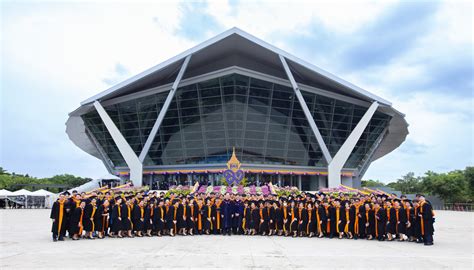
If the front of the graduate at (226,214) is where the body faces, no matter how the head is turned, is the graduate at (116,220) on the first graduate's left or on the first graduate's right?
on the first graduate's right

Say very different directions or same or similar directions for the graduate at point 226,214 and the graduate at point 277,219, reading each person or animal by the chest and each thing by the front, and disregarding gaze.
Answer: same or similar directions

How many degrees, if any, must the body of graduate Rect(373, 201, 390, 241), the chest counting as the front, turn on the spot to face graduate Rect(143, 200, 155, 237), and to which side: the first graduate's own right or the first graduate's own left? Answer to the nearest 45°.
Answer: approximately 45° to the first graduate's own right

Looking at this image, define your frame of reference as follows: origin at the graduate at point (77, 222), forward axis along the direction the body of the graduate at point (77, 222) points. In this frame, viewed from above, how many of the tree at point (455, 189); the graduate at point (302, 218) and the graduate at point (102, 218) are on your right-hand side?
0

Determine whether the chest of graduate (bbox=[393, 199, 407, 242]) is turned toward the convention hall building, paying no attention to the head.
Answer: no

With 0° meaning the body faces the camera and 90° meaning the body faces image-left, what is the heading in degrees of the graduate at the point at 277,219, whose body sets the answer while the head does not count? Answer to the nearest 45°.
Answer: approximately 0°

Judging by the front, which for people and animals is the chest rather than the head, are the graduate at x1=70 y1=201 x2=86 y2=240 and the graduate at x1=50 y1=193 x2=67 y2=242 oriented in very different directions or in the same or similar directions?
same or similar directions

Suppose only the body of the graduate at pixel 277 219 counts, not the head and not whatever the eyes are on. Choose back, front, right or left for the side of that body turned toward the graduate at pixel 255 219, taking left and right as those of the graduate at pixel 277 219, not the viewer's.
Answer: right

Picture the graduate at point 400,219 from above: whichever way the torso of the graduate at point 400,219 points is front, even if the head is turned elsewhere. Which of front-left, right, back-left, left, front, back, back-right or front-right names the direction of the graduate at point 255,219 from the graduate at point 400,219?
front-right

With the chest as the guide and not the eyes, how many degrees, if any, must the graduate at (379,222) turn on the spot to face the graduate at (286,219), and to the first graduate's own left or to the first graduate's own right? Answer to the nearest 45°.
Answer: approximately 45° to the first graduate's own right

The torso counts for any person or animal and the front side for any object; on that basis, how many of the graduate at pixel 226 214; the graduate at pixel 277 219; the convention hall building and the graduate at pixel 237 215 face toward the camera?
4

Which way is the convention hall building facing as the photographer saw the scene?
facing the viewer

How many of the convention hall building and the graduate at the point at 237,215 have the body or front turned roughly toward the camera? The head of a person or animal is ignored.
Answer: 2

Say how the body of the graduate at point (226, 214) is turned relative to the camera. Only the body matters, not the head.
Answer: toward the camera

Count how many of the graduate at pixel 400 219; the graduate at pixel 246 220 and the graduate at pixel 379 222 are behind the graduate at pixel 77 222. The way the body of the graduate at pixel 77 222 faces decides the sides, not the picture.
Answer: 0

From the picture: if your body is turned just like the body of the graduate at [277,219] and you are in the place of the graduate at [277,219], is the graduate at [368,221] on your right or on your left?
on your left

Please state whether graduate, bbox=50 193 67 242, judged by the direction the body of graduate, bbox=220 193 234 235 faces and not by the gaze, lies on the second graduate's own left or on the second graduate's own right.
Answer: on the second graduate's own right

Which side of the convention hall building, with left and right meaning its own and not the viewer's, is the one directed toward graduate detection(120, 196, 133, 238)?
front

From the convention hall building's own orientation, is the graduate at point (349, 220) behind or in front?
in front

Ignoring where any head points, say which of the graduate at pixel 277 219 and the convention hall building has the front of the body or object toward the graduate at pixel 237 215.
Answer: the convention hall building
